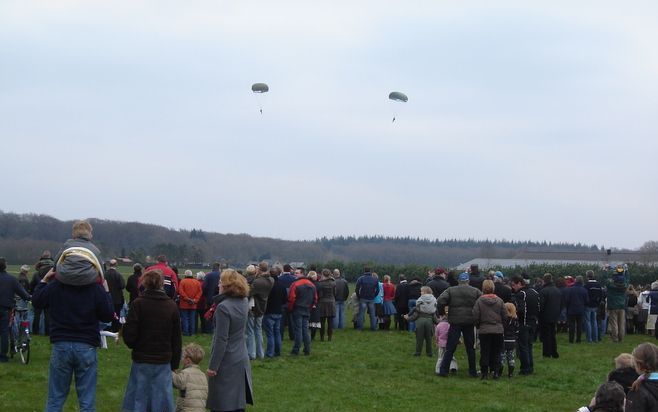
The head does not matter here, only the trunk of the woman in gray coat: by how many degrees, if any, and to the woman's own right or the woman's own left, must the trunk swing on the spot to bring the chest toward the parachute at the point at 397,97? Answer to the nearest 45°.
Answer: approximately 45° to the woman's own right

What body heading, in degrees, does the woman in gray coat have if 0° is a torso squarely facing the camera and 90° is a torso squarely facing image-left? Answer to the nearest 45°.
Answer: approximately 135°

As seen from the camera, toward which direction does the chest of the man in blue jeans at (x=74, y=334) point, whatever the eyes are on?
away from the camera

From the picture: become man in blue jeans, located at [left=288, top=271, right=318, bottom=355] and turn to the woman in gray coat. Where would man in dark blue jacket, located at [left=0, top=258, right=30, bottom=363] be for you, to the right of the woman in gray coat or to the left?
right

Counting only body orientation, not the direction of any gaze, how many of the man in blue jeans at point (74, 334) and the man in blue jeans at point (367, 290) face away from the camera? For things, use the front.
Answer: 2

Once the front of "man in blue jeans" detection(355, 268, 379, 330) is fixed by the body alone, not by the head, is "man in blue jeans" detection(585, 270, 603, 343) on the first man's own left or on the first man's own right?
on the first man's own right

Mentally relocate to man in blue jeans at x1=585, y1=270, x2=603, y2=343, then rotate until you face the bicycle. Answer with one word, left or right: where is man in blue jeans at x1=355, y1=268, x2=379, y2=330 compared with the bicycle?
right

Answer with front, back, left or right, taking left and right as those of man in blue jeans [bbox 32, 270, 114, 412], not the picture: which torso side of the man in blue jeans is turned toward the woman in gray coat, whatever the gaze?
right

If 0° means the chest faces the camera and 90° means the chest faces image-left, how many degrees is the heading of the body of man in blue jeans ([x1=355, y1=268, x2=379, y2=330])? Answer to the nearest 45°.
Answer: approximately 180°
